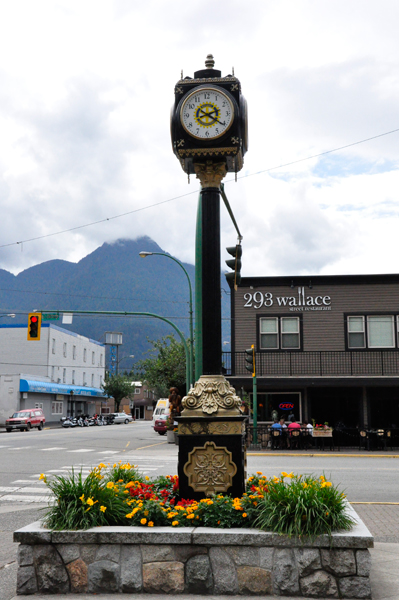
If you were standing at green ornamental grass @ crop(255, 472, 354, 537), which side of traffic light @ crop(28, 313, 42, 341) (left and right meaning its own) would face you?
front

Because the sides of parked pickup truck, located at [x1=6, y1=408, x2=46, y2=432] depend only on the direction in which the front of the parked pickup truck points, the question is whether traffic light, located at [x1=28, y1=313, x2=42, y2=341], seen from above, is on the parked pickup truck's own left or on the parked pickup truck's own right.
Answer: on the parked pickup truck's own left

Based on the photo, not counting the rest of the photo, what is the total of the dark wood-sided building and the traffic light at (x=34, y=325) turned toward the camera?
2

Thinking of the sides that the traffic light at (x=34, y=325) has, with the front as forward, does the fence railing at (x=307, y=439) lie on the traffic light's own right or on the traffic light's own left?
on the traffic light's own left

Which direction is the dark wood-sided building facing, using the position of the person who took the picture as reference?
facing the viewer

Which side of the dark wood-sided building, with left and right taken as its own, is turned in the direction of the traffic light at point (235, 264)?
front

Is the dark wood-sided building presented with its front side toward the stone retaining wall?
yes

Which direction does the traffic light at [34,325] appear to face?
toward the camera

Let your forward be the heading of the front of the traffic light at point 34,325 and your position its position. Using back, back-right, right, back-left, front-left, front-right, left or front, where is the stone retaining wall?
front

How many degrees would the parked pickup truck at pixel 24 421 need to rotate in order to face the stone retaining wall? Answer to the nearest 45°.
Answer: approximately 45° to its left
